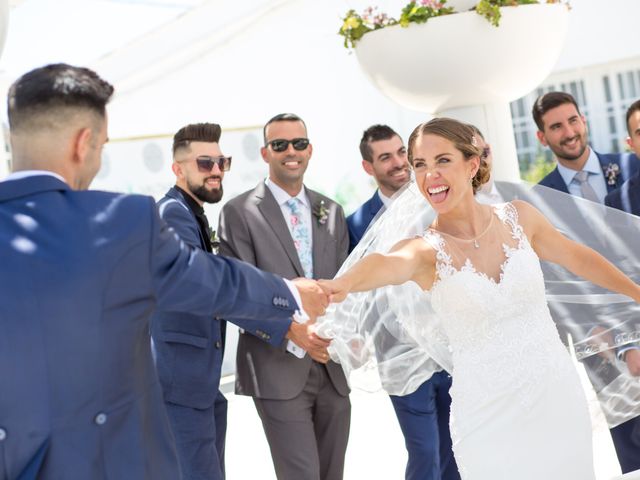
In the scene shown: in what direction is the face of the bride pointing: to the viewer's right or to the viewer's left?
to the viewer's left

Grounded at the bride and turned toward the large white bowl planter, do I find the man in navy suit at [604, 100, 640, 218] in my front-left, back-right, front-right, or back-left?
front-right

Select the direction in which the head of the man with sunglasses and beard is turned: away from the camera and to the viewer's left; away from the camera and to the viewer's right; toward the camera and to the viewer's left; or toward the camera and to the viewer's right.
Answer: toward the camera and to the viewer's right

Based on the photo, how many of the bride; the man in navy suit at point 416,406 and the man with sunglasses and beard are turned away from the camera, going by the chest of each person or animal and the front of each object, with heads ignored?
0

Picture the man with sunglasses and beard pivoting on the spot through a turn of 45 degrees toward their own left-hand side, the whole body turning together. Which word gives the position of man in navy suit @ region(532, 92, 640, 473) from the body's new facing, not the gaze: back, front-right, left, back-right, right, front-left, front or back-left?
front

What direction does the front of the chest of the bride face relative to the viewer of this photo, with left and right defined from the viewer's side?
facing the viewer

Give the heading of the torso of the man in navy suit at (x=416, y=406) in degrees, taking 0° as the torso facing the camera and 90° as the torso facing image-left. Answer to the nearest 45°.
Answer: approximately 315°

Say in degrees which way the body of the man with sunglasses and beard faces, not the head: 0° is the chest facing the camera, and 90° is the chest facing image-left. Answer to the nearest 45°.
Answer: approximately 315°

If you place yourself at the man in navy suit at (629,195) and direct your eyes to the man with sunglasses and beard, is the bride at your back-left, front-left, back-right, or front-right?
front-left

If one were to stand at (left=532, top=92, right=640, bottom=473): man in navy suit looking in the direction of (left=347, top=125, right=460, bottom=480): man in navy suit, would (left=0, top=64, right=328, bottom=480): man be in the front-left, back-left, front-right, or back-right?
front-left

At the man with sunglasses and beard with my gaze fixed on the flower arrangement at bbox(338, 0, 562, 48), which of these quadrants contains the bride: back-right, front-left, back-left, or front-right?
front-right

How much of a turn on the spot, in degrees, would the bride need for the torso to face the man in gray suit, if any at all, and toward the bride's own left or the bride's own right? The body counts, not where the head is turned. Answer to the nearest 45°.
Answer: approximately 135° to the bride's own right

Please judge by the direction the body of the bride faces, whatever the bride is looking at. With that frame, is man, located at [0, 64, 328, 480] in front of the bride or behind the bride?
in front

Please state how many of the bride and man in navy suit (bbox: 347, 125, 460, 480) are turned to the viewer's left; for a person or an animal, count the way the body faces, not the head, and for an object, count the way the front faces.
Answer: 0
